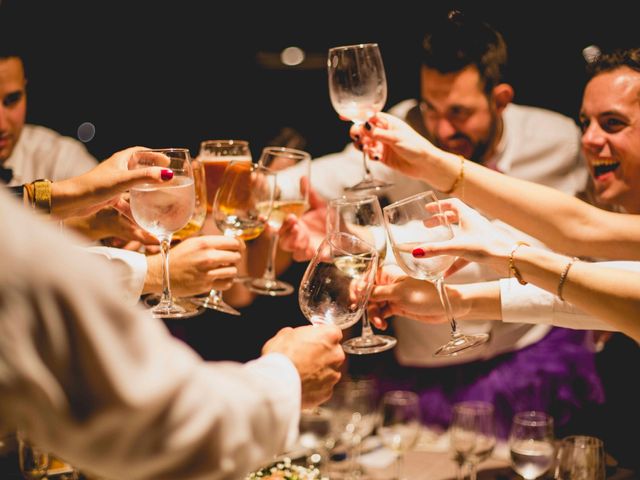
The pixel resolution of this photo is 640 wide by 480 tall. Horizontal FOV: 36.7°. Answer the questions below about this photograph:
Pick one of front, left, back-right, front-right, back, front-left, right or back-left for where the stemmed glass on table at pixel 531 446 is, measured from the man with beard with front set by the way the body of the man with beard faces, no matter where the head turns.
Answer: front-left

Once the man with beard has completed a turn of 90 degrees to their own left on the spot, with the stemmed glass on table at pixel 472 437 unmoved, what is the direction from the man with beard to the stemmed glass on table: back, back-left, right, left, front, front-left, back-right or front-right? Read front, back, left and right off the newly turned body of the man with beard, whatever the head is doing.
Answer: front-right

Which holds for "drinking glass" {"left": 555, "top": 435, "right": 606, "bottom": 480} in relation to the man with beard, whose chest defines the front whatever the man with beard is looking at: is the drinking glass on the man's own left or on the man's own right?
on the man's own left

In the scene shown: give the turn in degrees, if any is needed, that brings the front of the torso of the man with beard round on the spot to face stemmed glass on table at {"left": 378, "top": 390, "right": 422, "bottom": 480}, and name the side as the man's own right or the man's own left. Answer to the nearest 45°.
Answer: approximately 45° to the man's own left

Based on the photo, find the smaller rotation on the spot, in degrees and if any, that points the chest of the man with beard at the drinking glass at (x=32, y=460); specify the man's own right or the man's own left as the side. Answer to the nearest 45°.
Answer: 0° — they already face it

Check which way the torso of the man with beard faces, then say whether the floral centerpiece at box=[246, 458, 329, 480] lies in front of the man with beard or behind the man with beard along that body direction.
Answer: in front

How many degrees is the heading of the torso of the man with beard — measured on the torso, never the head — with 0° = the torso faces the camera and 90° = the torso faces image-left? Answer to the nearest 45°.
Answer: approximately 45°
